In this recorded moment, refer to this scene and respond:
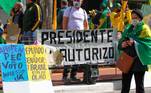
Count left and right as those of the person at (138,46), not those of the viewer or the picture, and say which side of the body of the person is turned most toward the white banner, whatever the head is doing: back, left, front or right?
right

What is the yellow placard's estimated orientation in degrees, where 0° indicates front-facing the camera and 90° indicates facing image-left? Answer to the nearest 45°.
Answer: approximately 0°
